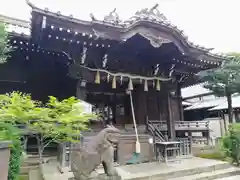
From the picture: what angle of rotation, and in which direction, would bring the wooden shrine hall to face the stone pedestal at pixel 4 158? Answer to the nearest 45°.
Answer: approximately 45° to its right

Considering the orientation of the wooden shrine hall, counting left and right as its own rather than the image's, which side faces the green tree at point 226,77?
left

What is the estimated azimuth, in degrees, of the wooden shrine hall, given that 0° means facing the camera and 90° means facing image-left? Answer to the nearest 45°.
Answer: approximately 315°

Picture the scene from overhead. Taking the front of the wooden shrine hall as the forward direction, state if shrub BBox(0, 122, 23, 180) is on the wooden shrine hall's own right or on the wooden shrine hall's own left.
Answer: on the wooden shrine hall's own right
